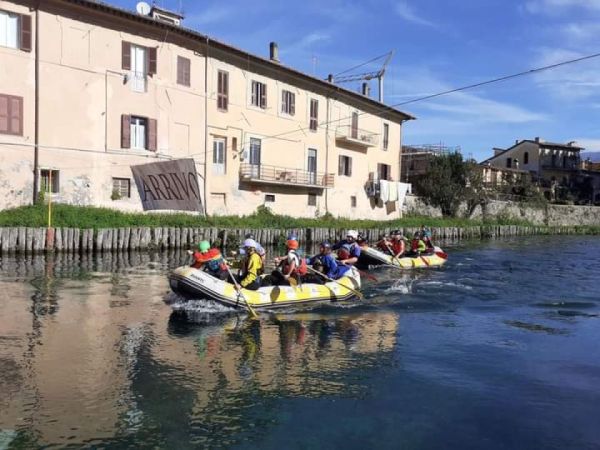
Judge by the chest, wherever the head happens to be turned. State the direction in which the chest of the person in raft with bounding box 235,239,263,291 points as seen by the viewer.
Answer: to the viewer's left

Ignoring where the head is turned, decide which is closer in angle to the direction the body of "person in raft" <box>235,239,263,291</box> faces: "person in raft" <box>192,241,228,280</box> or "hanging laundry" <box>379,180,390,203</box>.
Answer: the person in raft

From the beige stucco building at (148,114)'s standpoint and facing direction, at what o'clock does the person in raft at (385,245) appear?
The person in raft is roughly at 12 o'clock from the beige stucco building.

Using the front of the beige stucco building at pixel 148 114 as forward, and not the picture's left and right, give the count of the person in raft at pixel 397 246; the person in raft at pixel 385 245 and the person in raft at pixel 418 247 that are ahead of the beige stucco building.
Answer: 3

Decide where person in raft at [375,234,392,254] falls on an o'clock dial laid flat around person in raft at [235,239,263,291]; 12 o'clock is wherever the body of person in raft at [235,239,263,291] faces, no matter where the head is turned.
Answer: person in raft at [375,234,392,254] is roughly at 4 o'clock from person in raft at [235,239,263,291].

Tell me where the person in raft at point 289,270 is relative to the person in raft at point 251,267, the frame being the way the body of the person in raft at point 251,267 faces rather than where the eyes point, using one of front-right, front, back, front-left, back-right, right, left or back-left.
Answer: back-right

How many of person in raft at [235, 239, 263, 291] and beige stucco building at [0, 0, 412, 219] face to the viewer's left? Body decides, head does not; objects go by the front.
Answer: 1

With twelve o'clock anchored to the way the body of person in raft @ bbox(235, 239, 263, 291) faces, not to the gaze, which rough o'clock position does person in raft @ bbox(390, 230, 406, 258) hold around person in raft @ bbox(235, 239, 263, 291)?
person in raft @ bbox(390, 230, 406, 258) is roughly at 4 o'clock from person in raft @ bbox(235, 239, 263, 291).

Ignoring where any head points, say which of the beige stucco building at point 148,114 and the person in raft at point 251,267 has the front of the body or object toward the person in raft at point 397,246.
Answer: the beige stucco building

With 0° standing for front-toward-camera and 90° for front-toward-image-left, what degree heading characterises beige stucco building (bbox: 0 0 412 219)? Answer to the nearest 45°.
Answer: approximately 315°

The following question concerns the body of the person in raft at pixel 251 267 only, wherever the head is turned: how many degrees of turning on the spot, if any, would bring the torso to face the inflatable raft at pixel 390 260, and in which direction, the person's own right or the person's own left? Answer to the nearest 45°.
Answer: approximately 135° to the person's own right

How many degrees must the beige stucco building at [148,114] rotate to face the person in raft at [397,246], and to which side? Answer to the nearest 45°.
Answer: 0° — it already faces them
